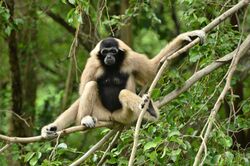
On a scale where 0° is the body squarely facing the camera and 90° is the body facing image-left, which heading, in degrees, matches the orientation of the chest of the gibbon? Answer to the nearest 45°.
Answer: approximately 0°

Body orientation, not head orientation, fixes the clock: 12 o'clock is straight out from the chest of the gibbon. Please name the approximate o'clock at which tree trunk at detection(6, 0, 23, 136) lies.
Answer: The tree trunk is roughly at 5 o'clock from the gibbon.
